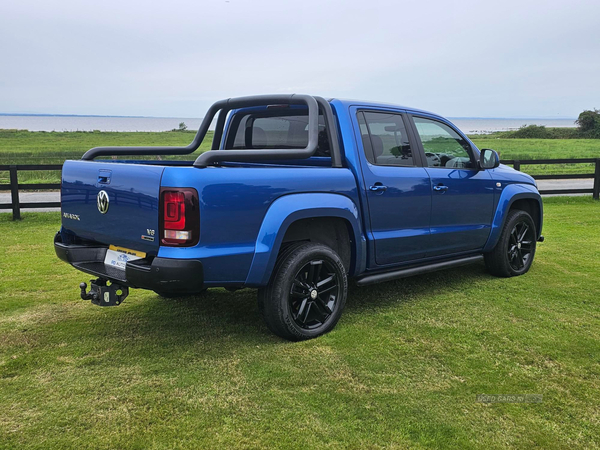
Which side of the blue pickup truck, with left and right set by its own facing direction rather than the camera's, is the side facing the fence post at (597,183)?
front

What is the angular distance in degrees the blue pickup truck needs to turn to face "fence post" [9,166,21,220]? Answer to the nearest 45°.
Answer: approximately 90° to its left

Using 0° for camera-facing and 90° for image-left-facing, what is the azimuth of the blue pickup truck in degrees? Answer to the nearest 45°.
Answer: approximately 225°

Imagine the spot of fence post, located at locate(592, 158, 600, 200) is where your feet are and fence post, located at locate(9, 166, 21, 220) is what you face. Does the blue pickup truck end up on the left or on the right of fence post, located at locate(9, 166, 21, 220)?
left
